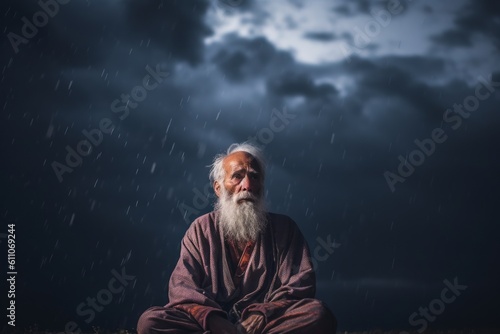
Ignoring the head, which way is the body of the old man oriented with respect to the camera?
toward the camera
